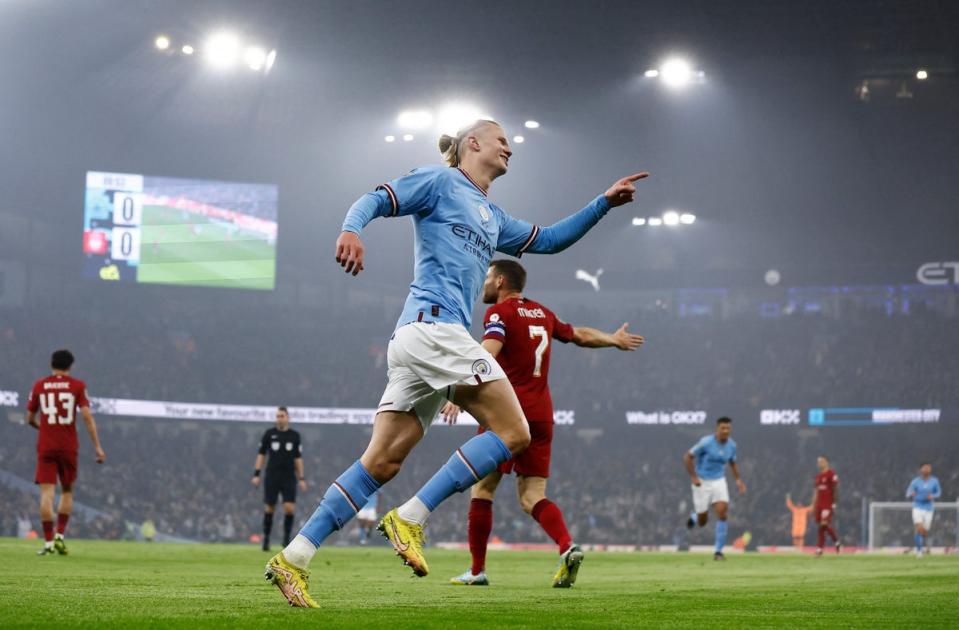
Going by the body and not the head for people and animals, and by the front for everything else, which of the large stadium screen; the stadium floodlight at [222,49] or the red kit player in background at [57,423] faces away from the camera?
the red kit player in background

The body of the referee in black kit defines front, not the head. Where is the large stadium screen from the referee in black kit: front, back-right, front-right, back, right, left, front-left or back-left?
back

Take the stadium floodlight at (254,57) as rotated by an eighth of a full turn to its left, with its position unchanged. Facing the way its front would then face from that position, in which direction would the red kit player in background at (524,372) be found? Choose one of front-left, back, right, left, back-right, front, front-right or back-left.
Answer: front-right

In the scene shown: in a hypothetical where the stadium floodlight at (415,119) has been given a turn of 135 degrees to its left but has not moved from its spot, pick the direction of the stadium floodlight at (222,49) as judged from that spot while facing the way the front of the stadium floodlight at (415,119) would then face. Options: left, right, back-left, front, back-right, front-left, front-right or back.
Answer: back

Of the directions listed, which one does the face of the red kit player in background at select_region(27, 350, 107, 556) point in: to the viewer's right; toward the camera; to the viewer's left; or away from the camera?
away from the camera

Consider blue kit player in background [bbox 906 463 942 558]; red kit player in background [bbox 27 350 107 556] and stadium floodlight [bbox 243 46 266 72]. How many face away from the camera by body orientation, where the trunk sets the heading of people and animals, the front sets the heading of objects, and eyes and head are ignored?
1

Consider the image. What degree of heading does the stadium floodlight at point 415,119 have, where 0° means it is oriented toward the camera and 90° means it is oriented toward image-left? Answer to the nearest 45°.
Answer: approximately 0°

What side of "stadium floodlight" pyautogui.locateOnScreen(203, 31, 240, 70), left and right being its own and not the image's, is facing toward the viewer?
front

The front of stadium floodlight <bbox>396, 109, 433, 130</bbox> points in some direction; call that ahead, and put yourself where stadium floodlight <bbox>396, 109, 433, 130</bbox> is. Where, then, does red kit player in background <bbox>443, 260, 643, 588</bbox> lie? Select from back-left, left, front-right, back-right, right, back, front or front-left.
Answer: front

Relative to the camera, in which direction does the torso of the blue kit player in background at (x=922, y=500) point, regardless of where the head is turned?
toward the camera

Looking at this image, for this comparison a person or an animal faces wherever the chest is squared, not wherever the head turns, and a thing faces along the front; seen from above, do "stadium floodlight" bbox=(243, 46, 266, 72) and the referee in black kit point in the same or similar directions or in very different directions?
same or similar directions
